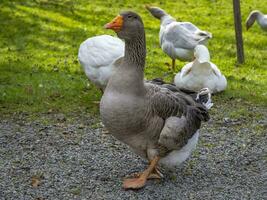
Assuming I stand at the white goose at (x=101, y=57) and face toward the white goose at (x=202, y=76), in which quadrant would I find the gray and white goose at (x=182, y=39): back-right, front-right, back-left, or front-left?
front-left

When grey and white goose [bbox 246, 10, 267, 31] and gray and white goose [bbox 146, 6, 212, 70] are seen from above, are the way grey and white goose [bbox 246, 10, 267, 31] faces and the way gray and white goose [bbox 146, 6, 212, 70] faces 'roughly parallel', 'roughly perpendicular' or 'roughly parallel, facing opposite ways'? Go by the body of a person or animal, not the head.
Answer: roughly parallel

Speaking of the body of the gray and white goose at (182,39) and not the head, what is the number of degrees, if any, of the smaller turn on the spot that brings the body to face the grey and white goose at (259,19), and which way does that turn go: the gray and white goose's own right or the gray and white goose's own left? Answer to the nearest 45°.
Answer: approximately 135° to the gray and white goose's own right

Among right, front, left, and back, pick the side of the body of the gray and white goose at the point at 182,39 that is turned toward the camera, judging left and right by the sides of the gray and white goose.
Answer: left

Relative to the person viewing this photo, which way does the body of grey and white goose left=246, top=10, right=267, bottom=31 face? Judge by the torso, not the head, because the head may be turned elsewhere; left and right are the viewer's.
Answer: facing to the left of the viewer

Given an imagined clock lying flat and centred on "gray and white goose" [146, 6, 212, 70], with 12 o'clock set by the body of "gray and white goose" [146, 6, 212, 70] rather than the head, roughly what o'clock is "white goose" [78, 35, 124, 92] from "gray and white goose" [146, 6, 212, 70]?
"white goose" [78, 35, 124, 92] is roughly at 10 o'clock from "gray and white goose" [146, 6, 212, 70].

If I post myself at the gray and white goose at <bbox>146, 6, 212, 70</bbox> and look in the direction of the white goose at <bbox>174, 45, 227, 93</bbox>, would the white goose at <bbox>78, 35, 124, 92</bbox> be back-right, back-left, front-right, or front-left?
front-right
